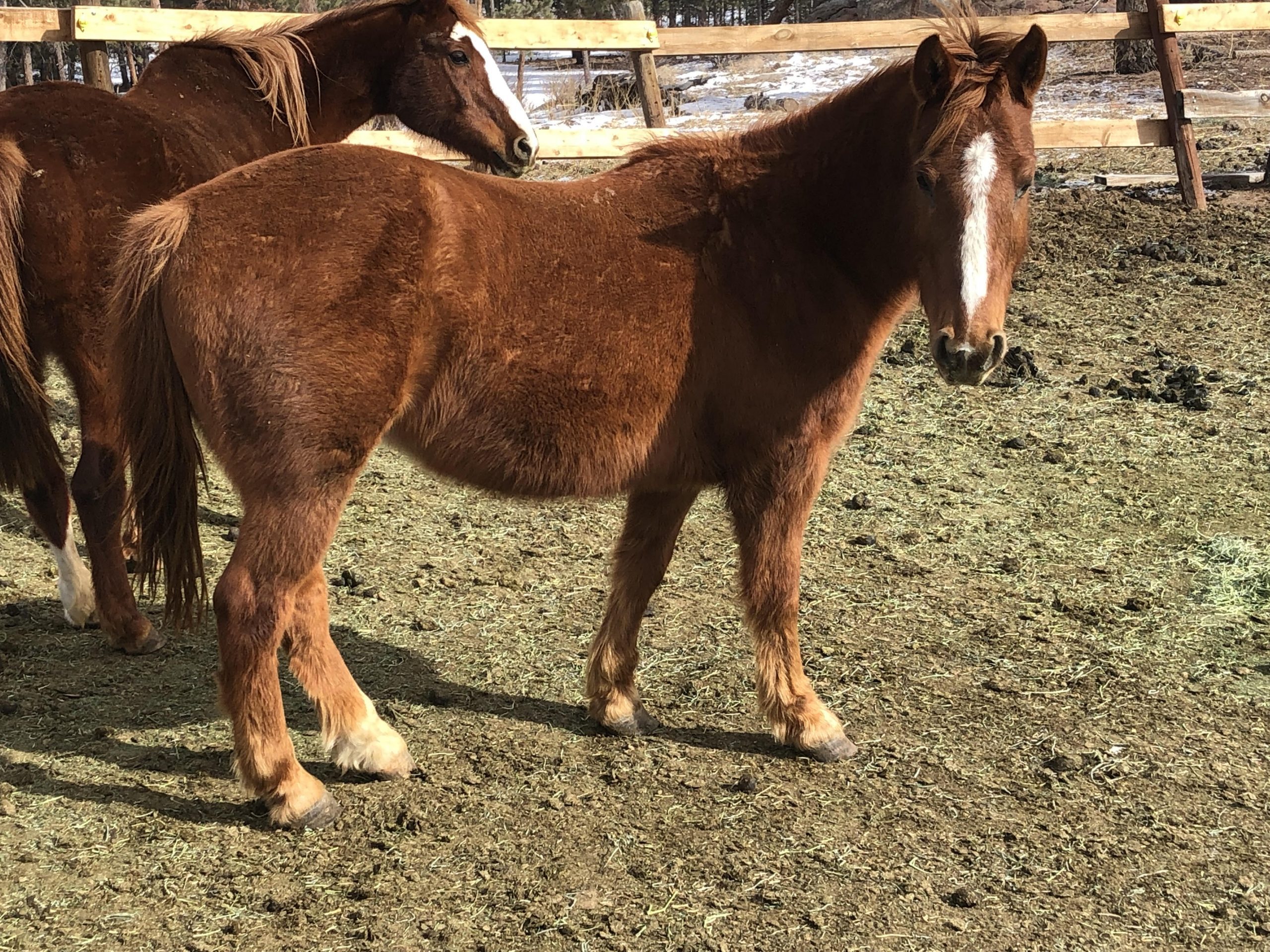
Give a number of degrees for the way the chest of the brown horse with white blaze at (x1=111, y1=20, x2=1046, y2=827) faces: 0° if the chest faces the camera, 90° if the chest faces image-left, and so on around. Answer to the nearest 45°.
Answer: approximately 270°

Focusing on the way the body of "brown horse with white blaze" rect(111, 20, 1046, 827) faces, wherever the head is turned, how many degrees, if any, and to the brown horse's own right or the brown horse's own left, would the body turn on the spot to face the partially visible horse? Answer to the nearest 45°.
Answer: approximately 135° to the brown horse's own left
